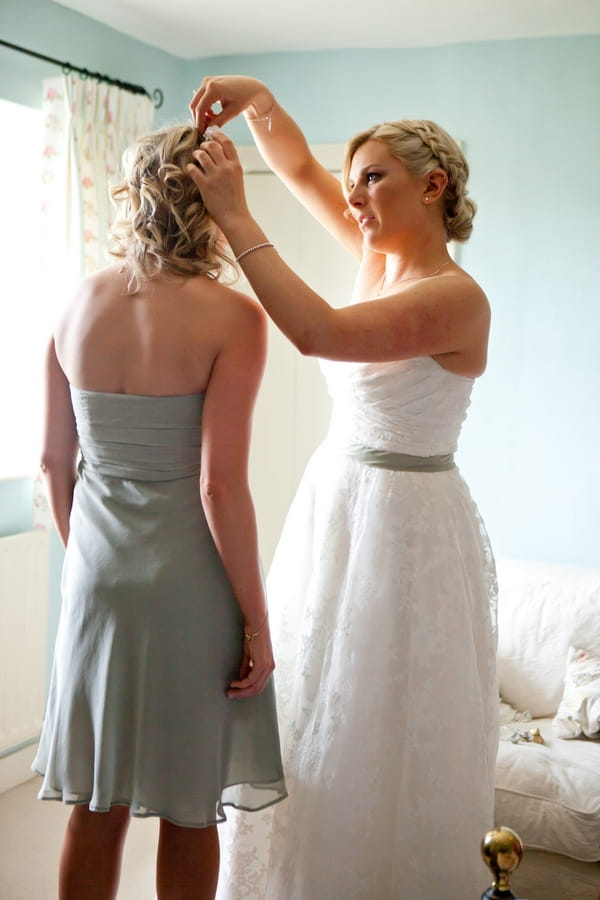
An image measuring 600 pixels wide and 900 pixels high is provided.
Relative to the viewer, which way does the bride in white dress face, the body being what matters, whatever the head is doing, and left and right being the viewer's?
facing the viewer and to the left of the viewer

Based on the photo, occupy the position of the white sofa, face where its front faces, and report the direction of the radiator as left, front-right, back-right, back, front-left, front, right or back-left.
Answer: front-right

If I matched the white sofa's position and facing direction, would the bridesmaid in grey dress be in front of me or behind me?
in front

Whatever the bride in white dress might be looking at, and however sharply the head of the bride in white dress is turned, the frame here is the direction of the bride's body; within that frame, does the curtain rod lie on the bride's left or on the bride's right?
on the bride's right

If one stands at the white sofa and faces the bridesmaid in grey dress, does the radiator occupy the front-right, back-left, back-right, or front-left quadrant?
front-right

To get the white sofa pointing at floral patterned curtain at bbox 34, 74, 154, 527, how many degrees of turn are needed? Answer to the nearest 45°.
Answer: approximately 45° to its right

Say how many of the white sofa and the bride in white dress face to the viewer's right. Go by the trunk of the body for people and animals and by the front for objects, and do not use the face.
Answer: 0

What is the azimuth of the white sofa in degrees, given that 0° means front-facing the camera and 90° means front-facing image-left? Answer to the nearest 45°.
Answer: approximately 45°

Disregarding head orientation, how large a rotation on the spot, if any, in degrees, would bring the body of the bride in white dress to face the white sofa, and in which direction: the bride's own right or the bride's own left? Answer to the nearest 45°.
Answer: approximately 180°
